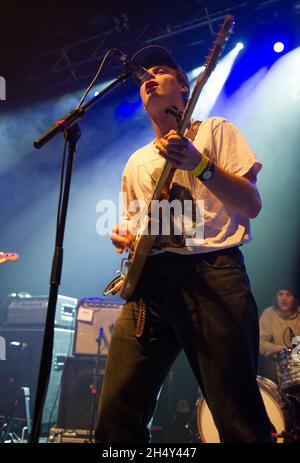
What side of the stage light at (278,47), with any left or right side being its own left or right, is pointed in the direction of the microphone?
front

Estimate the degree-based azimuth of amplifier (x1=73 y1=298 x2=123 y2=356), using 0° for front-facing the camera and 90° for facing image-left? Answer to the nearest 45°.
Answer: approximately 0°

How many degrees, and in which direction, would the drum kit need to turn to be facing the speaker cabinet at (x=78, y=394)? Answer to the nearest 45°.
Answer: approximately 45° to its right

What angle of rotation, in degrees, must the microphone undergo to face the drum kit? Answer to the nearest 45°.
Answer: approximately 45° to its left

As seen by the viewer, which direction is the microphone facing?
to the viewer's right

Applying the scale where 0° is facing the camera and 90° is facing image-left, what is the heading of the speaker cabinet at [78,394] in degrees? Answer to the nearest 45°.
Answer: approximately 0°

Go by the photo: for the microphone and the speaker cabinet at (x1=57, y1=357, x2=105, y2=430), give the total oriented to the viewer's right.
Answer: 1

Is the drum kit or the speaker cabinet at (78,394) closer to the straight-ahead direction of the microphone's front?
the drum kit

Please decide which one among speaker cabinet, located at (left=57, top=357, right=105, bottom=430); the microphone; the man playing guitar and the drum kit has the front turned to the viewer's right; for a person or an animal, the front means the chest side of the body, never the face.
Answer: the microphone

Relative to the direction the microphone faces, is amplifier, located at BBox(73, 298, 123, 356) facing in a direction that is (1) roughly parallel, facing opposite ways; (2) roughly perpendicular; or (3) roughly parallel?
roughly perpendicular
